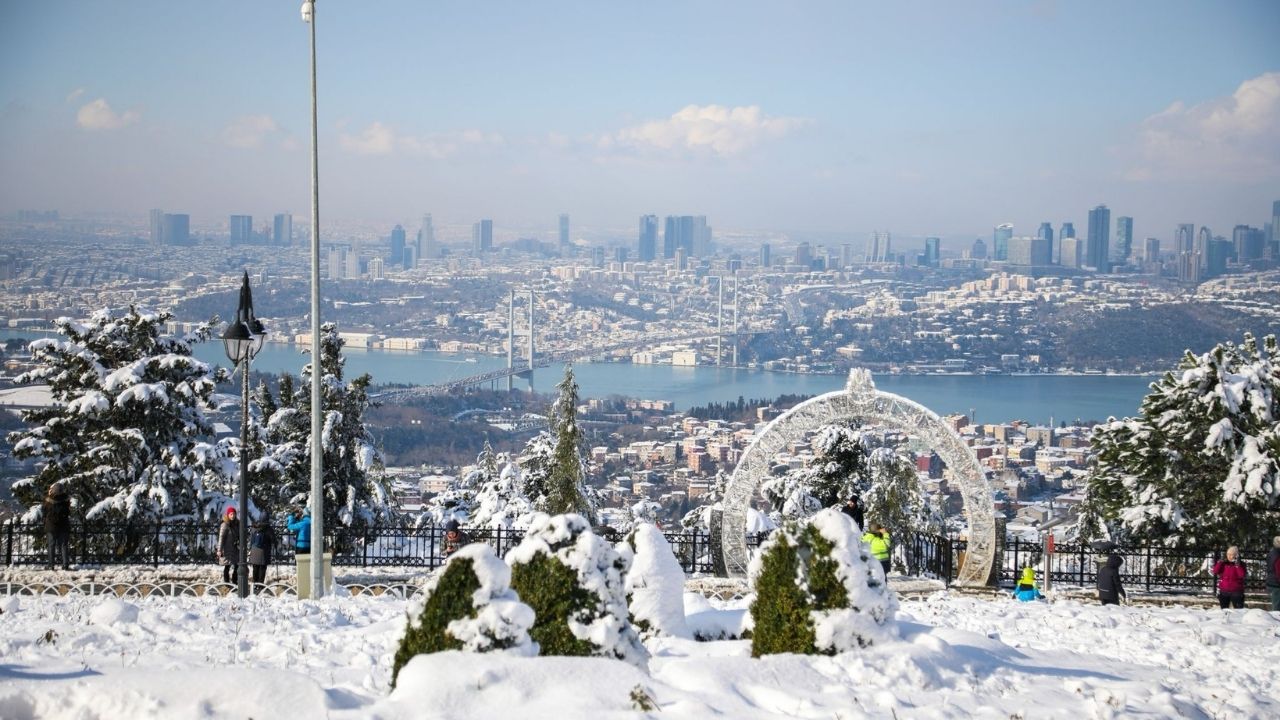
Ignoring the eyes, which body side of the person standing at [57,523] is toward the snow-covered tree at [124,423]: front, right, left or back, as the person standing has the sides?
front

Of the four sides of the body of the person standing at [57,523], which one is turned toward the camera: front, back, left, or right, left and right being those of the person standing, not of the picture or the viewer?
back

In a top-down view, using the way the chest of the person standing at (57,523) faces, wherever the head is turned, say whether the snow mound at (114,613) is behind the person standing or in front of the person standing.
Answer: behind

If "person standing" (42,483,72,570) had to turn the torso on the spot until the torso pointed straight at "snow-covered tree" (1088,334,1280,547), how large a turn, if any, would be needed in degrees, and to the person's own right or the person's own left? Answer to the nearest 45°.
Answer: approximately 90° to the person's own right

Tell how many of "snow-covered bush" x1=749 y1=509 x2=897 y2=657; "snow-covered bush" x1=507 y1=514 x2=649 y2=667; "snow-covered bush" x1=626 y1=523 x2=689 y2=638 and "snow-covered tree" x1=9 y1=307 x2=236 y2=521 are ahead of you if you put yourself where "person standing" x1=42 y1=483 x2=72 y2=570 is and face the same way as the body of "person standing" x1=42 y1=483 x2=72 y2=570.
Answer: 1

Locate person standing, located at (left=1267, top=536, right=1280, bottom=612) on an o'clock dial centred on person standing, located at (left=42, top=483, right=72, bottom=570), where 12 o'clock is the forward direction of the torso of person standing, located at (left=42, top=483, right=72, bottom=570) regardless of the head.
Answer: person standing, located at (left=1267, top=536, right=1280, bottom=612) is roughly at 4 o'clock from person standing, located at (left=42, top=483, right=72, bottom=570).

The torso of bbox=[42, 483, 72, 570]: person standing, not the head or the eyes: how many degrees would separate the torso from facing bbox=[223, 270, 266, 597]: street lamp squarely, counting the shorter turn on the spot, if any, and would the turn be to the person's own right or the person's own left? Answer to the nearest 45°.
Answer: approximately 135° to the person's own right

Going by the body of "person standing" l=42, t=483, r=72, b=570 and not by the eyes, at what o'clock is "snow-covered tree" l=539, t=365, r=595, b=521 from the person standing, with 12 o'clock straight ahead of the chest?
The snow-covered tree is roughly at 2 o'clock from the person standing.

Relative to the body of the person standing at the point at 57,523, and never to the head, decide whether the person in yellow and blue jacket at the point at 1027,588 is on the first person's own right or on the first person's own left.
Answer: on the first person's own right

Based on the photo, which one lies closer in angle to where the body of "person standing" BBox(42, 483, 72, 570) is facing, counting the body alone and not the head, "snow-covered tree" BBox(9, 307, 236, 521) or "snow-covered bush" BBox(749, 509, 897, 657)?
the snow-covered tree

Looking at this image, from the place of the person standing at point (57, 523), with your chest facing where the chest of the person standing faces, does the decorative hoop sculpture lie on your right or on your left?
on your right

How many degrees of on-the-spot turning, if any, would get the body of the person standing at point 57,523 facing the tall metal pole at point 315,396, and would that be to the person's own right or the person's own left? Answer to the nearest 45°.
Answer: approximately 135° to the person's own right
